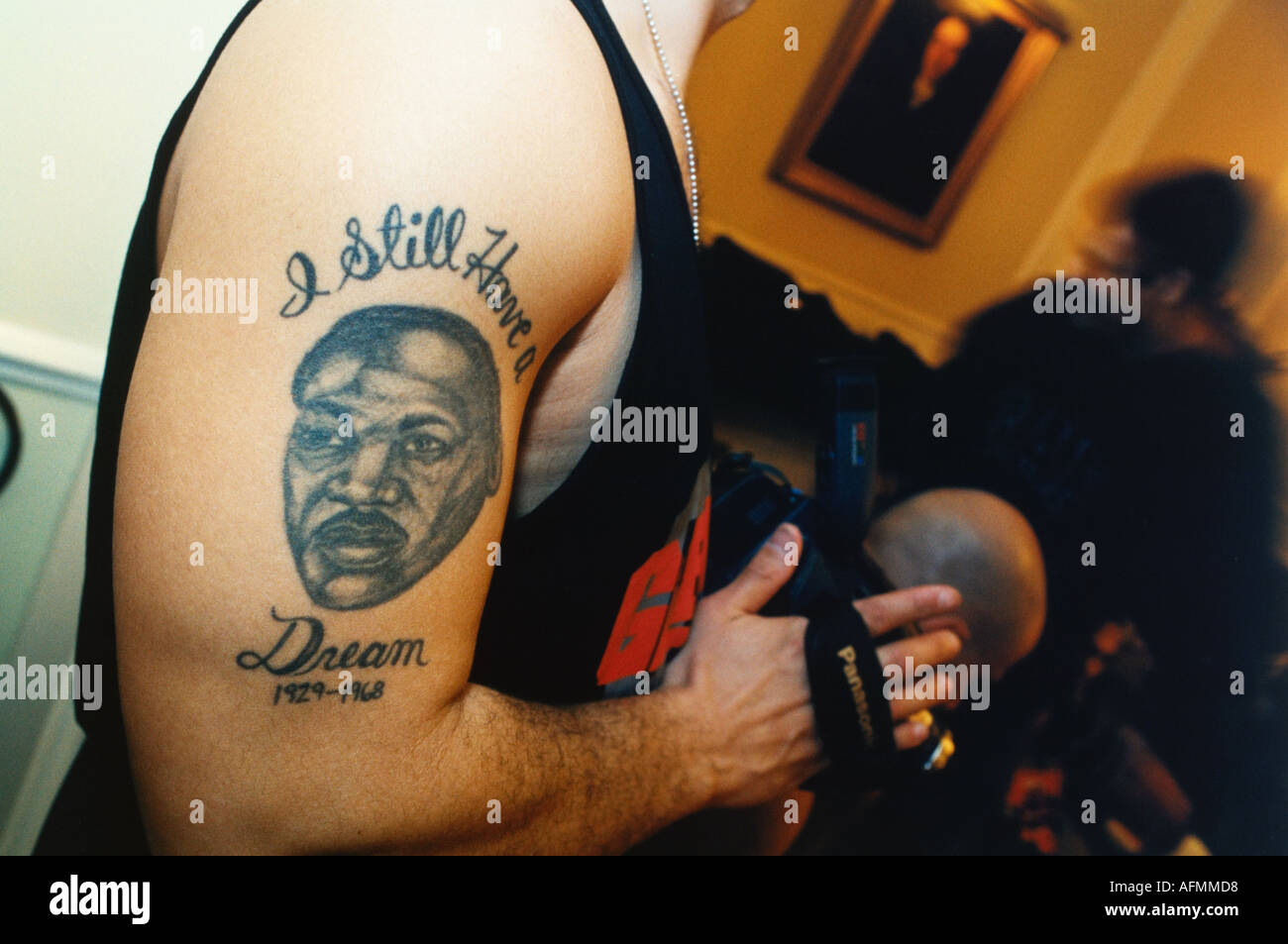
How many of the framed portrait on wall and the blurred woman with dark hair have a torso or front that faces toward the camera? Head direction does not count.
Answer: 1

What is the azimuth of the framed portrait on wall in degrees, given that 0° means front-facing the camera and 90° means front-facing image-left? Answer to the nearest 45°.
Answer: approximately 0°
